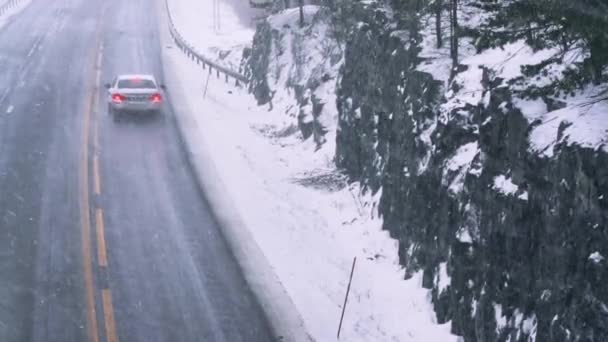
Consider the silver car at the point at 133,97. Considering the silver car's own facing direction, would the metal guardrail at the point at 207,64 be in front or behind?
in front

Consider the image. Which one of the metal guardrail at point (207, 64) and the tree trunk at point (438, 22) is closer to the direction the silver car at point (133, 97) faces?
the metal guardrail

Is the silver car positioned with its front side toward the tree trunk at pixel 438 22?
no

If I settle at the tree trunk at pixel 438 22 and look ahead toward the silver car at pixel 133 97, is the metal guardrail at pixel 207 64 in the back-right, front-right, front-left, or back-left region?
front-right

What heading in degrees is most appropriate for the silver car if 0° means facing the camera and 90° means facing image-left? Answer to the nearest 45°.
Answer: approximately 180°
